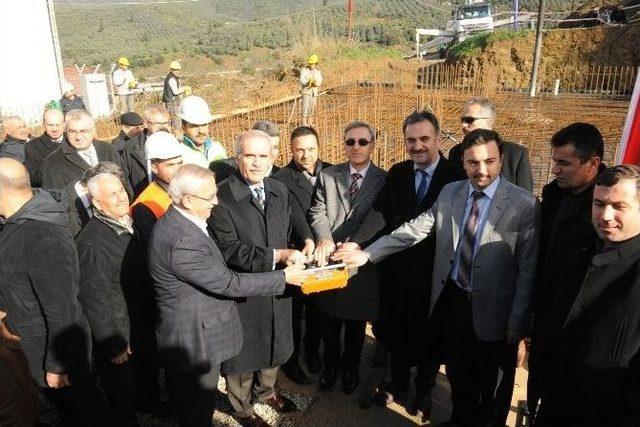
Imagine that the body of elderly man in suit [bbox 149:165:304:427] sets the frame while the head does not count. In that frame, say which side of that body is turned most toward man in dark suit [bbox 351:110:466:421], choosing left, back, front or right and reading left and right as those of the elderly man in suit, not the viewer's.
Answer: front

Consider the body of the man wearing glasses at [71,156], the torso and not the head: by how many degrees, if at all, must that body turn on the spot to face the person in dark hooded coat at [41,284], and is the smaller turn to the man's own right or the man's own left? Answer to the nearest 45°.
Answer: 0° — they already face them

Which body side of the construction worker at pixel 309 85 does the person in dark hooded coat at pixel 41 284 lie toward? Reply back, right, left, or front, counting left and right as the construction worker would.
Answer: front

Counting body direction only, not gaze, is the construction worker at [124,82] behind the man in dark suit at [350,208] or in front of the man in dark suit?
behind

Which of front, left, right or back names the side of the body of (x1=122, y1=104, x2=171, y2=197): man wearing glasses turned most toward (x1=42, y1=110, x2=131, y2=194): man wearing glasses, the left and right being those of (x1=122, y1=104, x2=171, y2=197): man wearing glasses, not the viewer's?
right

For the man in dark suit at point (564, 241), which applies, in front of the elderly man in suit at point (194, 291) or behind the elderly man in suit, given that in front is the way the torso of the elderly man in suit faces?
in front

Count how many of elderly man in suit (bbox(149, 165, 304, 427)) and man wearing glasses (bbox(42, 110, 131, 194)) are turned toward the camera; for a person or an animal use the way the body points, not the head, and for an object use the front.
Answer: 1

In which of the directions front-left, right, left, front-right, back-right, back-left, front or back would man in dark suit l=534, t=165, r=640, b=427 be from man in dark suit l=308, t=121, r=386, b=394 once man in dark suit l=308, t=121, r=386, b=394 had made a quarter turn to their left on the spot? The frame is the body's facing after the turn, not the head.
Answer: front-right

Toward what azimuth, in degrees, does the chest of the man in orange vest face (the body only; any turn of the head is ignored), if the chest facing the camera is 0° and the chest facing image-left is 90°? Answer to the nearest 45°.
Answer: approximately 315°

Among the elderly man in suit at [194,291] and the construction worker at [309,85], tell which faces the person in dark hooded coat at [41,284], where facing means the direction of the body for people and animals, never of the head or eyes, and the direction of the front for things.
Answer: the construction worker

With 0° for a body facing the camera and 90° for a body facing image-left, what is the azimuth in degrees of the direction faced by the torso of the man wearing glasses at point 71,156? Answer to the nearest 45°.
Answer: approximately 0°
